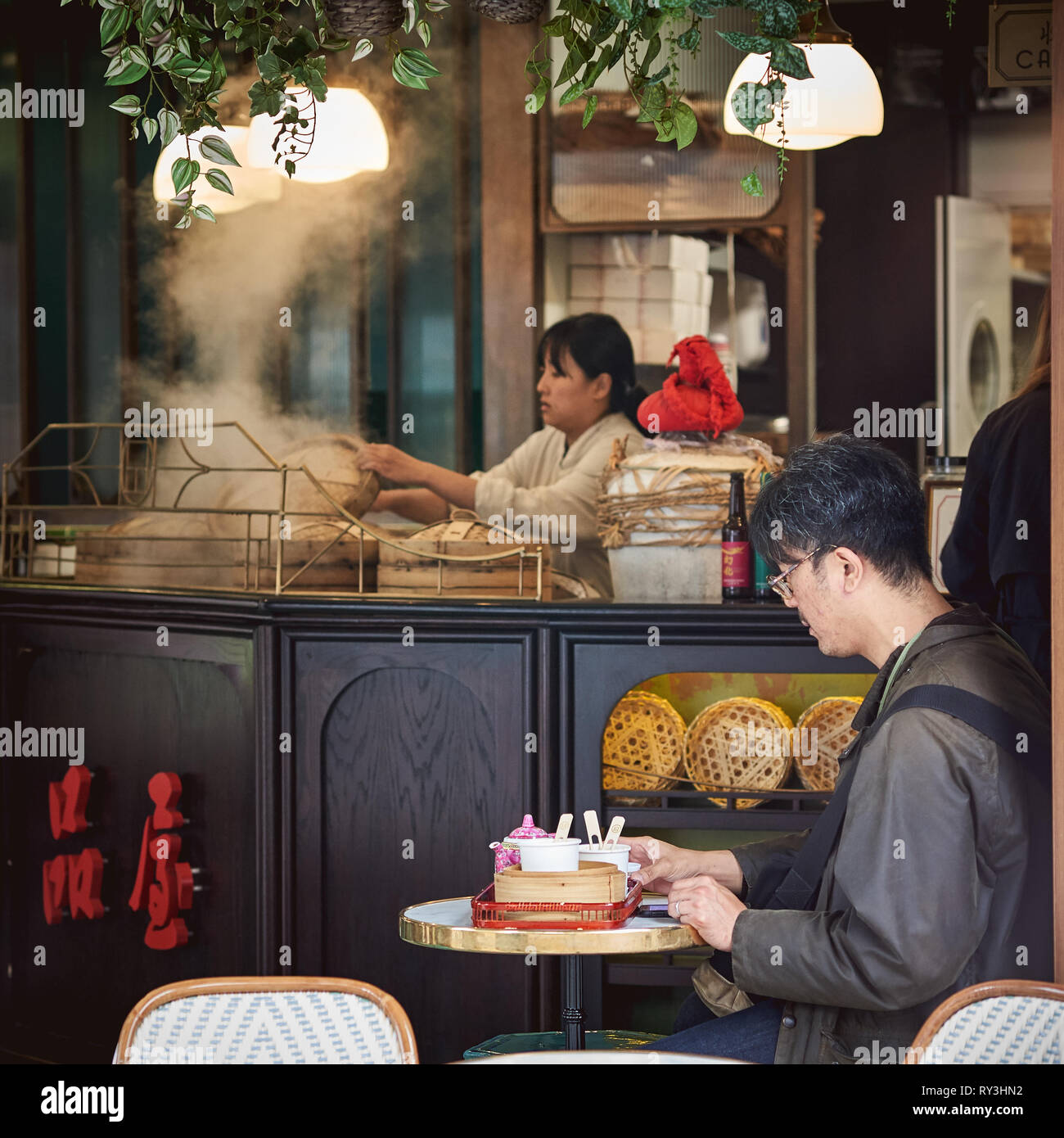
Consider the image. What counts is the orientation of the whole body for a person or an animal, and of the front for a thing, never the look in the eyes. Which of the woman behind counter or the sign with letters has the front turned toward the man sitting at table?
the sign with letters

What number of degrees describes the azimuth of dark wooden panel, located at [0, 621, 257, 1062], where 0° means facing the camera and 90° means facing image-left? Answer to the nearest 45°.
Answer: approximately 0°

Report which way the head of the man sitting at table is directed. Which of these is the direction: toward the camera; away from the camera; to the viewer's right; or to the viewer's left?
to the viewer's left

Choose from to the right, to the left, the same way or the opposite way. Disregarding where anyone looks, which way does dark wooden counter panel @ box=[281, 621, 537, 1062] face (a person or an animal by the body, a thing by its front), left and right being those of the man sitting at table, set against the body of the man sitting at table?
to the left

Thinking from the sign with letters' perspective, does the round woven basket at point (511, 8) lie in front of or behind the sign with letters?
in front

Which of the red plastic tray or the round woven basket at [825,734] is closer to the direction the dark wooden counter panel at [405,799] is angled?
the red plastic tray

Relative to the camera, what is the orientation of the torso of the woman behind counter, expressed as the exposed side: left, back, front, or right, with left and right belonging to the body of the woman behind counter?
left

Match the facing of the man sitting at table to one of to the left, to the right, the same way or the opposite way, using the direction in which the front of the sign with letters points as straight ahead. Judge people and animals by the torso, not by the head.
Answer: to the right

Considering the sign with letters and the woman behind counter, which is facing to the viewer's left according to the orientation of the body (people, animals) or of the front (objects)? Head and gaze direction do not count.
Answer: the woman behind counter

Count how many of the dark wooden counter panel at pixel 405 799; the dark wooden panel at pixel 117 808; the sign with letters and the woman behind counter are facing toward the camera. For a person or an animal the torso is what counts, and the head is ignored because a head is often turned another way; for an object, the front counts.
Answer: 3

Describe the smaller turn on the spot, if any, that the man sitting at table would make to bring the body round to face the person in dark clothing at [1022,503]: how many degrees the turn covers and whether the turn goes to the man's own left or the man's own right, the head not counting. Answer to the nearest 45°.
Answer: approximately 90° to the man's own right

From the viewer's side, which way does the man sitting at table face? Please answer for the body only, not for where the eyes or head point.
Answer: to the viewer's left

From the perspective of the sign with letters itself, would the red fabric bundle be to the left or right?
on its right
